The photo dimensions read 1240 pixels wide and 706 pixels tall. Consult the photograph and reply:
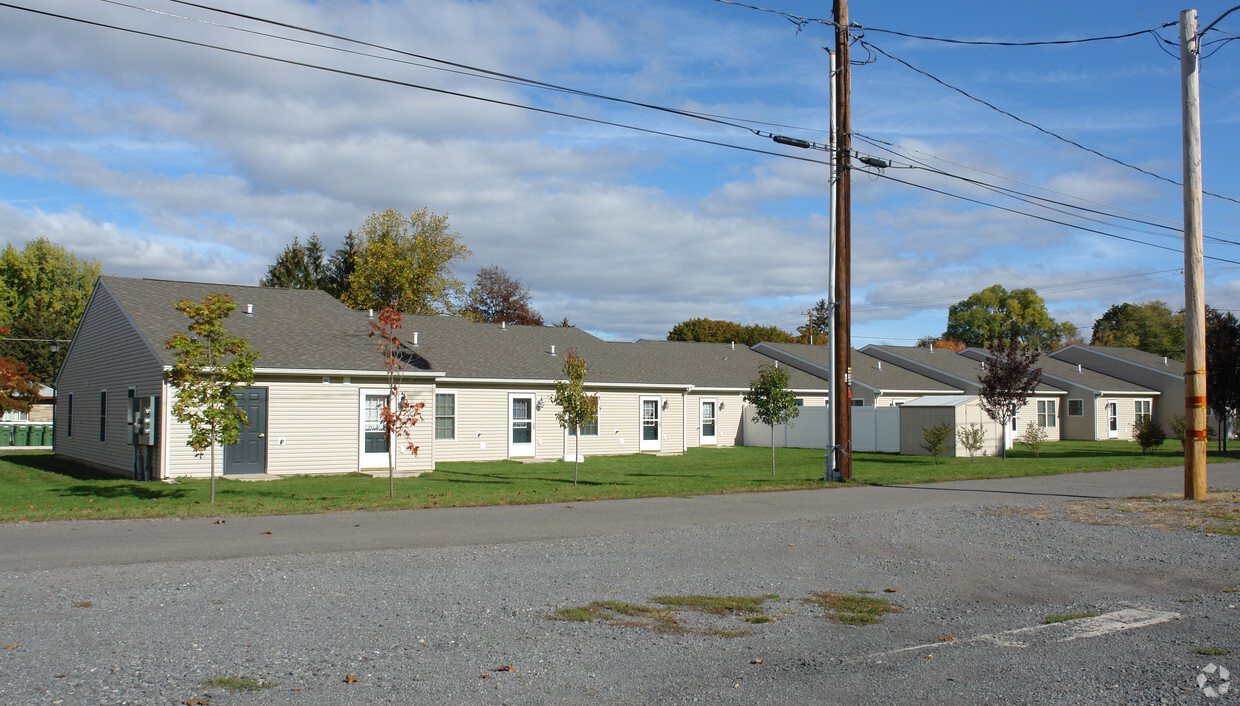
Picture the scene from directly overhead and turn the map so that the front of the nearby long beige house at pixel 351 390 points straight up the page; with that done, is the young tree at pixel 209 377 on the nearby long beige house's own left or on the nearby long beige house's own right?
on the nearby long beige house's own right

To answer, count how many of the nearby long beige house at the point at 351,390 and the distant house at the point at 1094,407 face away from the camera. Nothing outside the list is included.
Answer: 0

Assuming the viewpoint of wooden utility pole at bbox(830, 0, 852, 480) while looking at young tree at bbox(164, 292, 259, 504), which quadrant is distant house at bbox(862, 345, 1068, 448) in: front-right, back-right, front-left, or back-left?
back-right

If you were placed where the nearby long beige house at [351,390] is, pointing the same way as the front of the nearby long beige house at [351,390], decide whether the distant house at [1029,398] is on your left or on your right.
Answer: on your left

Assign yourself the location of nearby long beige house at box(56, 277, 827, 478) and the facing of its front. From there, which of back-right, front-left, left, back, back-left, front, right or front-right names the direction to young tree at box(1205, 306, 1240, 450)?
front-left

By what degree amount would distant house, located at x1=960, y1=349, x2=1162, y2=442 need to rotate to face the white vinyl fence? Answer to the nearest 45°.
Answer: approximately 90° to its right

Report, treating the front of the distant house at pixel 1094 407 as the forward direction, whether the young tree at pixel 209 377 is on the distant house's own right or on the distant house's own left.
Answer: on the distant house's own right

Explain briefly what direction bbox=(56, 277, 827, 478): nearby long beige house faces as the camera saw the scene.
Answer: facing the viewer and to the right of the viewer

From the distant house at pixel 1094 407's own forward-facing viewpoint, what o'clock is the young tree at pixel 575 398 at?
The young tree is roughly at 2 o'clock from the distant house.

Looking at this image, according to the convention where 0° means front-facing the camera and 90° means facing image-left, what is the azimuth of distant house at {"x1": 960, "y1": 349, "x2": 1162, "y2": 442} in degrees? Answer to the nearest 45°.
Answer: approximately 315°
